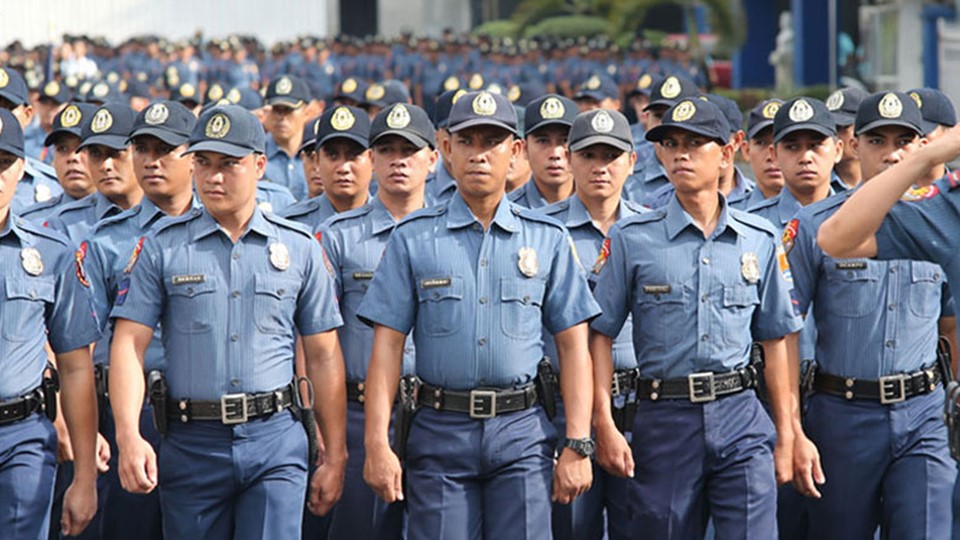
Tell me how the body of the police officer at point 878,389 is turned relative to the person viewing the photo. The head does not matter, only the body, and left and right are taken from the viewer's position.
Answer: facing the viewer

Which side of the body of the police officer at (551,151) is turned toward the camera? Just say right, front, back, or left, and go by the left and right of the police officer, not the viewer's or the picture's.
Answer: front

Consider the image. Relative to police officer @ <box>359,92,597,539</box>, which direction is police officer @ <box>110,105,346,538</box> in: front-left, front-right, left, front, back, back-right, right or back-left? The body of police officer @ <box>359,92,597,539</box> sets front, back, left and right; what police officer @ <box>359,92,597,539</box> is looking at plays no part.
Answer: right

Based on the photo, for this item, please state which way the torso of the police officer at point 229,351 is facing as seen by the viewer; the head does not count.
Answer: toward the camera

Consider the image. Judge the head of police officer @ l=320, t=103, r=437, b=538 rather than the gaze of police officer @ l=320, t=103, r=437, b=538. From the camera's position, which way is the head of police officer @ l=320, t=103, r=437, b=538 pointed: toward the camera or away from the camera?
toward the camera

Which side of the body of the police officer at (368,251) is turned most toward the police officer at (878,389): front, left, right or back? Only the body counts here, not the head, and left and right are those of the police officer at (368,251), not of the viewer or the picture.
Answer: left

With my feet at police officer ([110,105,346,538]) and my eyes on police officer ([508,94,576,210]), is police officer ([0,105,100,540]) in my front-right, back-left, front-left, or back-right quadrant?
back-left

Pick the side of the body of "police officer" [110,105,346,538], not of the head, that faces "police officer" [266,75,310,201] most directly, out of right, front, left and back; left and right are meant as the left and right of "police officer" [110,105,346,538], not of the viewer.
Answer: back

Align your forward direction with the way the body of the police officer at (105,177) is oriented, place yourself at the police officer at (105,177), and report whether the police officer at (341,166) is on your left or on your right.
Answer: on your left
